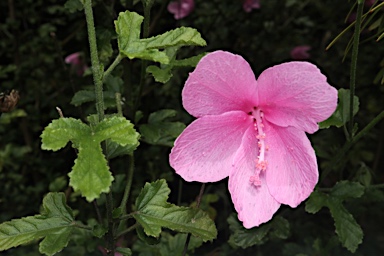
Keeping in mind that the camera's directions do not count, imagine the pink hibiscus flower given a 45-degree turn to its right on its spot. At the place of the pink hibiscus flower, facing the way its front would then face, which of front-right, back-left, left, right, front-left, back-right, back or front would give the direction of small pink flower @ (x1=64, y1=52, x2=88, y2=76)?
right

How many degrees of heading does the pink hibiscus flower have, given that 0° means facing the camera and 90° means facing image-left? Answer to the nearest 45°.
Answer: approximately 0°

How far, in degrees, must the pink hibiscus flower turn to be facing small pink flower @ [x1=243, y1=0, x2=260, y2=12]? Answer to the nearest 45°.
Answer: approximately 180°

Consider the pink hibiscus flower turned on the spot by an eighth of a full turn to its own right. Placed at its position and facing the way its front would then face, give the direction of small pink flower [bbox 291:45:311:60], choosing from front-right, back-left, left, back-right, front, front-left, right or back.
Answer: back-right

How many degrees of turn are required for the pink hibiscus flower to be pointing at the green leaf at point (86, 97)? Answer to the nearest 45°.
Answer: approximately 135° to its right
